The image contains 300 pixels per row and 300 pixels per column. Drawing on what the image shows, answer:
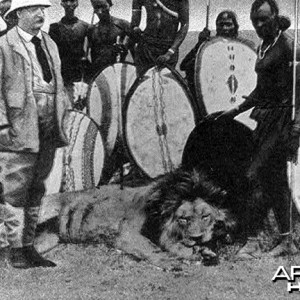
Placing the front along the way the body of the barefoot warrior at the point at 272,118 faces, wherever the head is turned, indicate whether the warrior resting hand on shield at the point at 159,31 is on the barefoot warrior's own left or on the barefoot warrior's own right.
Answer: on the barefoot warrior's own right

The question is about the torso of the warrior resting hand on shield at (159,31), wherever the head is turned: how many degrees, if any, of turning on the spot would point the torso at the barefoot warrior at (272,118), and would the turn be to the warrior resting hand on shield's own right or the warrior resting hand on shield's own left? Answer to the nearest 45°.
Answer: approximately 90° to the warrior resting hand on shield's own left

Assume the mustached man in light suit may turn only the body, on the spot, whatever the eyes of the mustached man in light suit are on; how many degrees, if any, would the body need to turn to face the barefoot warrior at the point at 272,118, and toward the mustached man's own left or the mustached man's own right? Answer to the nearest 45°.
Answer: approximately 45° to the mustached man's own left

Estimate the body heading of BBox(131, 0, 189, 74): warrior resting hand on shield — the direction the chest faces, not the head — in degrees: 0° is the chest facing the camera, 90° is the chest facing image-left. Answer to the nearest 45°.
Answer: approximately 0°

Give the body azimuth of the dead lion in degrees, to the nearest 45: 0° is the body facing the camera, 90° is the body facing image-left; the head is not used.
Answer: approximately 315°

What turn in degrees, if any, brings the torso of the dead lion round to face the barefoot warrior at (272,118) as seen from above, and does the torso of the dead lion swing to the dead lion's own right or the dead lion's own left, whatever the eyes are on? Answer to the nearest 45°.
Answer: approximately 45° to the dead lion's own left

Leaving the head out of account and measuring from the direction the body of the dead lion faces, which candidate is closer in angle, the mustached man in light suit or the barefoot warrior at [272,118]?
the barefoot warrior
